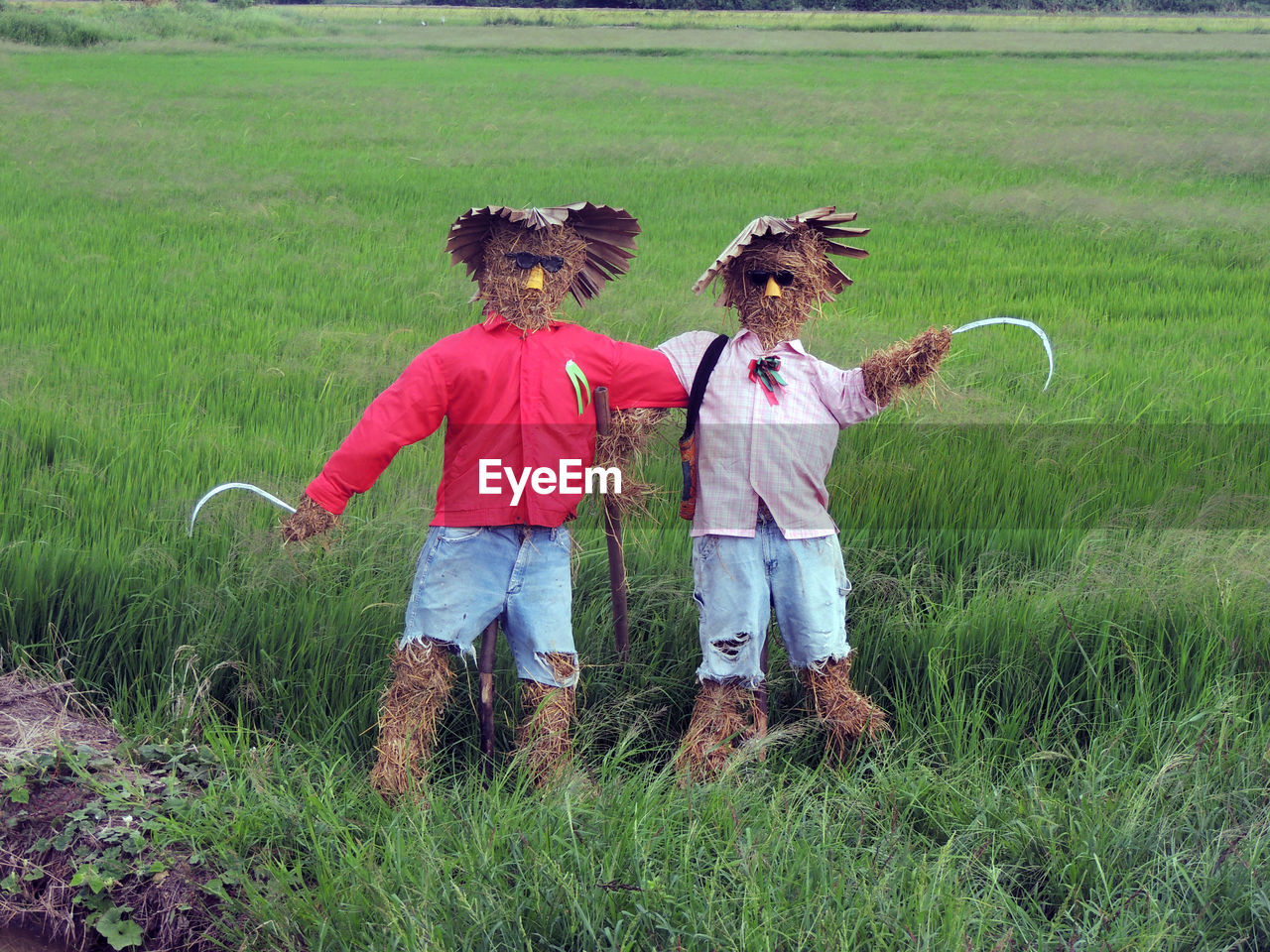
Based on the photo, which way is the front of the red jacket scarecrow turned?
toward the camera
